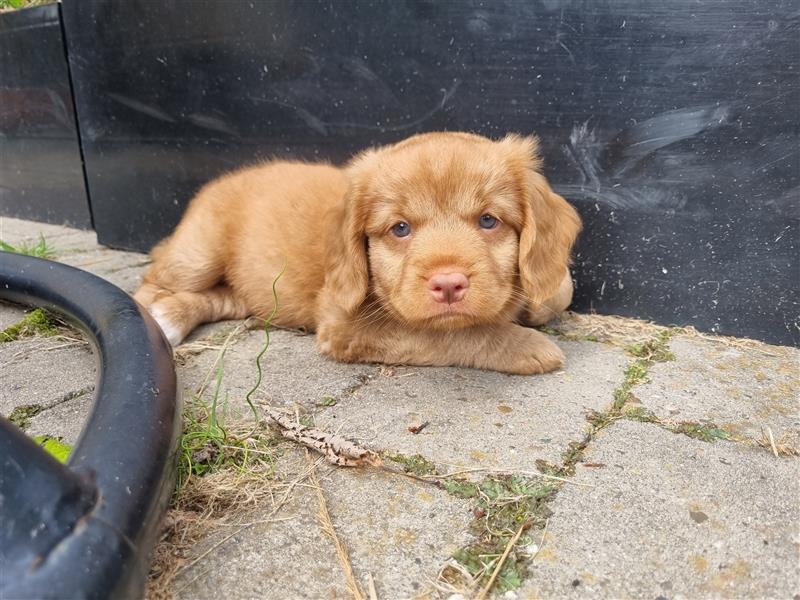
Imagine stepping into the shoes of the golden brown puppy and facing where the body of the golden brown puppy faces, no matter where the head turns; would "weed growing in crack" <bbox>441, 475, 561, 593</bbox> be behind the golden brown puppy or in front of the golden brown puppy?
in front

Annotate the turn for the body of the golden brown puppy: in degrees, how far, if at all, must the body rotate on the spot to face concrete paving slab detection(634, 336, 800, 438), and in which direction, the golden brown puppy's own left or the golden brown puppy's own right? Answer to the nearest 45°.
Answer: approximately 45° to the golden brown puppy's own left

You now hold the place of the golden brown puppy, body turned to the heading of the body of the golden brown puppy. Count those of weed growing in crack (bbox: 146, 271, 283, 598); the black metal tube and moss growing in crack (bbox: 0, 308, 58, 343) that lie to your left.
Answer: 0

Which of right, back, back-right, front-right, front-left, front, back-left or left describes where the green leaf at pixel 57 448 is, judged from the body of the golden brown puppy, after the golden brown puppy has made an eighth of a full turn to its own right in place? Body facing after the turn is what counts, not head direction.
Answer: front-right

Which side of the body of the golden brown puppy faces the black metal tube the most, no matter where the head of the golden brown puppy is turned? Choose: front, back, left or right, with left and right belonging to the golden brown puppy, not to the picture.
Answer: right

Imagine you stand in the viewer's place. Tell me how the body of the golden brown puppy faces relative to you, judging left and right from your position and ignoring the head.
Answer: facing the viewer and to the right of the viewer

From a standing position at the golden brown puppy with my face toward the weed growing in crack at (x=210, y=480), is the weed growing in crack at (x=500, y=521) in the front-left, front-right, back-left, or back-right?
front-left

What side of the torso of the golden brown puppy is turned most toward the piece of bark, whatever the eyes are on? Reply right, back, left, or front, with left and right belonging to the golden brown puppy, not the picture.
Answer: right

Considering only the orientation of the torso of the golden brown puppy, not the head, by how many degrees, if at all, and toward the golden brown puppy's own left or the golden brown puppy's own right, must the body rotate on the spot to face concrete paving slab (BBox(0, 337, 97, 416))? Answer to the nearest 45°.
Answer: approximately 135° to the golden brown puppy's own right

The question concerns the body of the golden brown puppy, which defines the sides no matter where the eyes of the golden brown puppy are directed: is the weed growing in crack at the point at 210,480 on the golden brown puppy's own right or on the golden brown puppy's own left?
on the golden brown puppy's own right

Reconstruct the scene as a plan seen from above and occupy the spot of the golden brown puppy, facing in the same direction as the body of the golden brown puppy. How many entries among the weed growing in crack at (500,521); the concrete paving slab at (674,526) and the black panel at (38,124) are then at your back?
1

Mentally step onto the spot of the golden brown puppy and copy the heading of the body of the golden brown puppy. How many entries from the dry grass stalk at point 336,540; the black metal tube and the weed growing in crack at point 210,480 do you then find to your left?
0

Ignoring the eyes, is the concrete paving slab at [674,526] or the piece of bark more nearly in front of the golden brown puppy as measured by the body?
the concrete paving slab

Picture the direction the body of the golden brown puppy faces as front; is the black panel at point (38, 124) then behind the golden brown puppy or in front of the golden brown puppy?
behind
